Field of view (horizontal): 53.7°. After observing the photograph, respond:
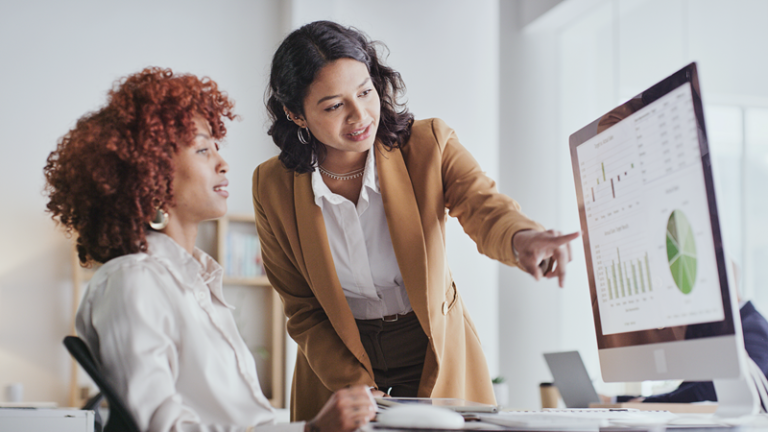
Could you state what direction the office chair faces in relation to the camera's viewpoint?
facing to the right of the viewer

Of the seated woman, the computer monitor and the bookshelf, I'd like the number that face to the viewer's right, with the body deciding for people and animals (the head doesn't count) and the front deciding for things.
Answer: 1

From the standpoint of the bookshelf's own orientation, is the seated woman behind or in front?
in front

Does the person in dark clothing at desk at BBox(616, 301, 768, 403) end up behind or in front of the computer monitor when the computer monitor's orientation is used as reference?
behind

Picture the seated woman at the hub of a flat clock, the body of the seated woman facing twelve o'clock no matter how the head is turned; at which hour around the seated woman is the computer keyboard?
The computer keyboard is roughly at 1 o'clock from the seated woman.

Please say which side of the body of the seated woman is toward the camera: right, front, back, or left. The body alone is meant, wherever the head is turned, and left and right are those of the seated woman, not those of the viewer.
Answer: right

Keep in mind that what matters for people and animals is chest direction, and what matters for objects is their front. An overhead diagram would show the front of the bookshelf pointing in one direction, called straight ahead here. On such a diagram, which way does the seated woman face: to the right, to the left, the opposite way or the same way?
to the left

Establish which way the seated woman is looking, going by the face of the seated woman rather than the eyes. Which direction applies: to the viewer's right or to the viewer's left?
to the viewer's right

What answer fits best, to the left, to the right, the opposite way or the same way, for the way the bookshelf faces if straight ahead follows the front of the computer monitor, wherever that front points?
to the left

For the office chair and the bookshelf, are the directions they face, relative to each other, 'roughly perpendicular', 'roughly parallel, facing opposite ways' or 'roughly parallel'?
roughly perpendicular
